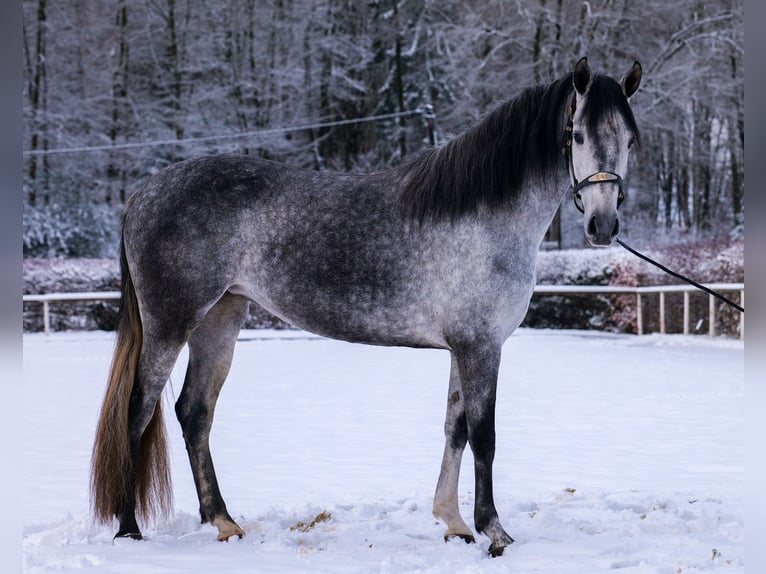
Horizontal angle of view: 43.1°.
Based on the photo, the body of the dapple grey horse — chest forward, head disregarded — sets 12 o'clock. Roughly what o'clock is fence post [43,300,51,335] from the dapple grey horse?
The fence post is roughly at 8 o'clock from the dapple grey horse.

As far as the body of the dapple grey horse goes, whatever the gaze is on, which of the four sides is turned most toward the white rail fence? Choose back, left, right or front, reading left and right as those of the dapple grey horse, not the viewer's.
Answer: left

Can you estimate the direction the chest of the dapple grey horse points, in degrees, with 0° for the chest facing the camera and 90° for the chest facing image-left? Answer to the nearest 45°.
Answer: approximately 270°
